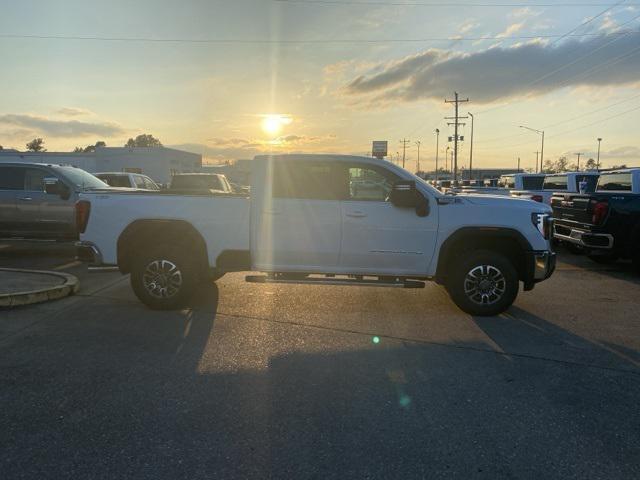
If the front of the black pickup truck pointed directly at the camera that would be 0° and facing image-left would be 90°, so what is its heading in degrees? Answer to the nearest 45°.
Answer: approximately 225°

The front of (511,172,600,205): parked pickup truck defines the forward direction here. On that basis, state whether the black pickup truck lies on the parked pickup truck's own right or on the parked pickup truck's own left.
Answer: on the parked pickup truck's own right

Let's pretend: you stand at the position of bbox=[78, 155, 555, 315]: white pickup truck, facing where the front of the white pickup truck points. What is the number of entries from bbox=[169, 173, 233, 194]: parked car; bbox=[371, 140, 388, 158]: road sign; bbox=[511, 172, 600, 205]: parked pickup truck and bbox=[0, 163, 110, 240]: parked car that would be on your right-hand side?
0

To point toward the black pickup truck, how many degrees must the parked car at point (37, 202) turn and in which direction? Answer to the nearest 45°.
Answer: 0° — it already faces it

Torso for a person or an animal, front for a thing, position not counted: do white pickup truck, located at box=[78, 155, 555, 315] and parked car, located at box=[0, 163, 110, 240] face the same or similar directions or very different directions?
same or similar directions

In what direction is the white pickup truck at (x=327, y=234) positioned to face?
to the viewer's right

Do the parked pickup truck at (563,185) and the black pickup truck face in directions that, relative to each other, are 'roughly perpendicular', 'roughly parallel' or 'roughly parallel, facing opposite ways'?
roughly parallel

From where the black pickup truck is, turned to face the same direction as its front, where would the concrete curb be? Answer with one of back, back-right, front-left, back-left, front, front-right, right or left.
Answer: back

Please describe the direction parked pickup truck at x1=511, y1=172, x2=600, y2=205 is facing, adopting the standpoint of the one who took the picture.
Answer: facing away from the viewer and to the right of the viewer

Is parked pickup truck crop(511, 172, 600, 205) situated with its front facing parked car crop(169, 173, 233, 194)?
no

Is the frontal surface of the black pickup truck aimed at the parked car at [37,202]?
no

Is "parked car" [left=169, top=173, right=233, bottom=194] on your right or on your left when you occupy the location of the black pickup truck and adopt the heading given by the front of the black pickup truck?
on your left

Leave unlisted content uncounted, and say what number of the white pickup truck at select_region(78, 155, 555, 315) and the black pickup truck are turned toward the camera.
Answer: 0

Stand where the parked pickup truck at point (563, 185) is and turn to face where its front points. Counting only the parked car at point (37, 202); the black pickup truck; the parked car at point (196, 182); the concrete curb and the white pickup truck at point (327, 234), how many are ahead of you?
0

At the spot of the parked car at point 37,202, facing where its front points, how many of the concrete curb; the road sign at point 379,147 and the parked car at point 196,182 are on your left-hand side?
2

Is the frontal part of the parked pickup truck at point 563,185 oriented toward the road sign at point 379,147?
no

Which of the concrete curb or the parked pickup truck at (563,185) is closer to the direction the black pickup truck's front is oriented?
the parked pickup truck

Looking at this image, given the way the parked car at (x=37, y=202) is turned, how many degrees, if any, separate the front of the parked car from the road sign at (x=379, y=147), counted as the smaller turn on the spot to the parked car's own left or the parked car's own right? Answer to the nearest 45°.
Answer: approximately 90° to the parked car's own left

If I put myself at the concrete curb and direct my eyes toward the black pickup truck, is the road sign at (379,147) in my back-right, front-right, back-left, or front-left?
front-left

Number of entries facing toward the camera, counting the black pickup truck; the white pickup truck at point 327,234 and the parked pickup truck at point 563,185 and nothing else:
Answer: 0

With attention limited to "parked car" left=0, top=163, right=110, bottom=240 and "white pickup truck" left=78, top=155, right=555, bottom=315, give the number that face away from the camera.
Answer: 0
